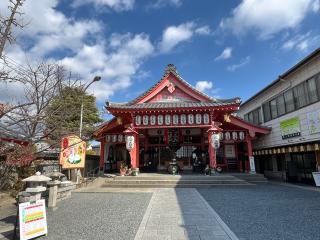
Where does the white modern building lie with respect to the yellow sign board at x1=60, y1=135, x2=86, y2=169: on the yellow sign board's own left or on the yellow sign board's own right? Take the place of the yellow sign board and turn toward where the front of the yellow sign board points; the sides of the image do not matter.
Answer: on the yellow sign board's own left

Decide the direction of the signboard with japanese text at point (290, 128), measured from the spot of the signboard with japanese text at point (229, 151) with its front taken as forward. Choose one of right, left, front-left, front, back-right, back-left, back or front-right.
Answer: front-left

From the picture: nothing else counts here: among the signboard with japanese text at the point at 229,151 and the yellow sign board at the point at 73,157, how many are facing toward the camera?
2

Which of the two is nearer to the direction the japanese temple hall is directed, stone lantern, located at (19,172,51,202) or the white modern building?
the stone lantern

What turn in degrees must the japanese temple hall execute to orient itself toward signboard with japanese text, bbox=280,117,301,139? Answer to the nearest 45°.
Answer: approximately 90° to its left

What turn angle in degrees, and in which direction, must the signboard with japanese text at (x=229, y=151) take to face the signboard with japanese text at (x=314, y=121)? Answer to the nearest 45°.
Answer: approximately 45° to its left

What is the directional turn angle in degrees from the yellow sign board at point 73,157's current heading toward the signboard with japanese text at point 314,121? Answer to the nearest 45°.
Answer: approximately 45° to its left

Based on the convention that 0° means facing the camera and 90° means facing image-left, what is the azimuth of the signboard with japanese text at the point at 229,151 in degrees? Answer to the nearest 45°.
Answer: approximately 0°

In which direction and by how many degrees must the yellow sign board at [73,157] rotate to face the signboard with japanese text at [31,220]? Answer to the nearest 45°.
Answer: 0° — it already faces it
